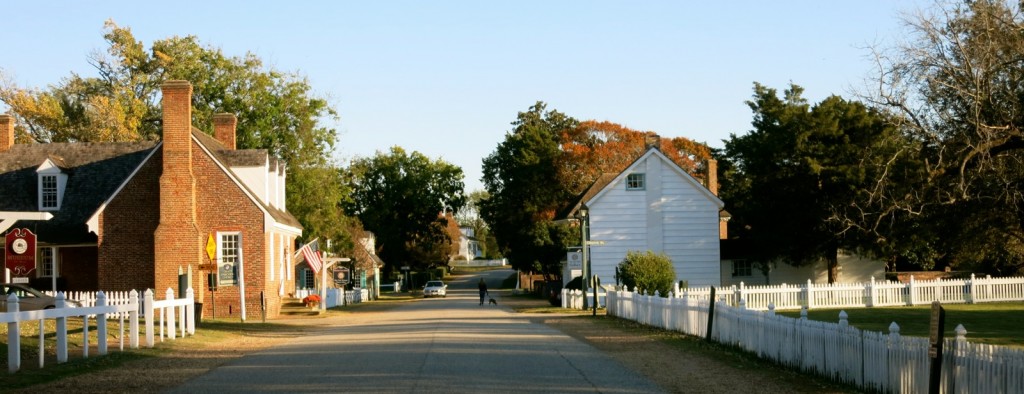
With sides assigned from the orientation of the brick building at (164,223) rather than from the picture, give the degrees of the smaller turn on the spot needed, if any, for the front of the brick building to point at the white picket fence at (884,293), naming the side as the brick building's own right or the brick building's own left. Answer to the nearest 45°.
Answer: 0° — it already faces it

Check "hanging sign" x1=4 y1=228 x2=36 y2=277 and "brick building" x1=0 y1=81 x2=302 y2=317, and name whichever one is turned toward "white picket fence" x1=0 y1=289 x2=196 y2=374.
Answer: the hanging sign

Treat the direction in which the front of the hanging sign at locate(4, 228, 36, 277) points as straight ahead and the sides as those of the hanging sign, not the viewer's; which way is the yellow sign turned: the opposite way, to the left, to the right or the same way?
the same way

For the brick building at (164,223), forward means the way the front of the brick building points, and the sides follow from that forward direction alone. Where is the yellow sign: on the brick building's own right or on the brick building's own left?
on the brick building's own right

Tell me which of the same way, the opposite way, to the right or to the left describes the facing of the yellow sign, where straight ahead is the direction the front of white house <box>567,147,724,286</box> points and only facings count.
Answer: to the left

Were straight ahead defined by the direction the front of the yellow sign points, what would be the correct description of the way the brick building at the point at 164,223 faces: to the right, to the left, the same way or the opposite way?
to the left

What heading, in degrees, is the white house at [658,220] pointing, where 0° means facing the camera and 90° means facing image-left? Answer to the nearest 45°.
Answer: approximately 90°

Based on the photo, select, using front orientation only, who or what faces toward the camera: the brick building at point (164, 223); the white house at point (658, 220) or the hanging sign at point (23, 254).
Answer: the hanging sign

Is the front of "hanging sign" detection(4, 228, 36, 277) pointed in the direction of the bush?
no

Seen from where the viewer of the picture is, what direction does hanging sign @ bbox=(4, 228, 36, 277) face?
facing the viewer

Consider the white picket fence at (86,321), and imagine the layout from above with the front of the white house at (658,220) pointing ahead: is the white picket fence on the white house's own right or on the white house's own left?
on the white house's own left

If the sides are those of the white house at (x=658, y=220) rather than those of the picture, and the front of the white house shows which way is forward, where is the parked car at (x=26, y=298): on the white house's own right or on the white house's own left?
on the white house's own left

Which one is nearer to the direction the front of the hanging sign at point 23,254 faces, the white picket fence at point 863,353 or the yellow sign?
the white picket fence

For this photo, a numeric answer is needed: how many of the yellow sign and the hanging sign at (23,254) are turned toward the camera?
2
